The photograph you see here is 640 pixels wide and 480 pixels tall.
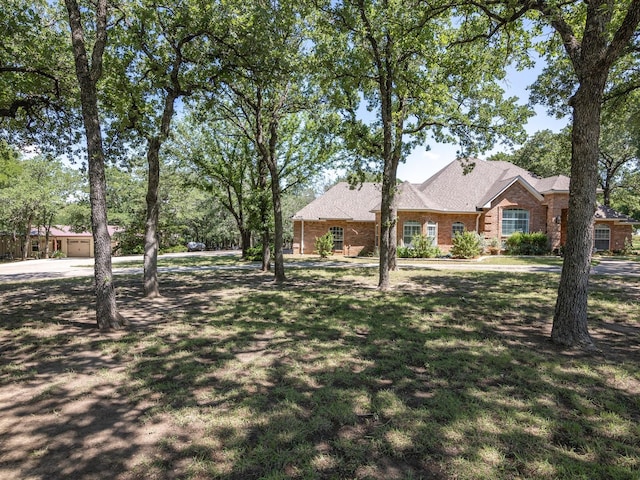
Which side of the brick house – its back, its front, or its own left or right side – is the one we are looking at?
front

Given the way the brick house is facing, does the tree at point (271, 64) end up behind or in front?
in front

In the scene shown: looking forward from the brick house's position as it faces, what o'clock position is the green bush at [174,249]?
The green bush is roughly at 3 o'clock from the brick house.

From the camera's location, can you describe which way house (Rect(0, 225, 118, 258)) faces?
facing the viewer

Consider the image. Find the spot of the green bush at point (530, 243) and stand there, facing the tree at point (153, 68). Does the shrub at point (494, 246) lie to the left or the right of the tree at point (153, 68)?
right

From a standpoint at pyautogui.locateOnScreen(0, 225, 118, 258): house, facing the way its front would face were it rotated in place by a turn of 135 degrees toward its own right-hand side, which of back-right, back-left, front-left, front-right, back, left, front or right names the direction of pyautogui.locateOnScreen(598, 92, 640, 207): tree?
back

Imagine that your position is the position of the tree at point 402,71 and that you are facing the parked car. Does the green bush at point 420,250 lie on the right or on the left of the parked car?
right

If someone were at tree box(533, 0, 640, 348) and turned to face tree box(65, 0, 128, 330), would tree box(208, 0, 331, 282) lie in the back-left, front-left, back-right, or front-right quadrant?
front-right

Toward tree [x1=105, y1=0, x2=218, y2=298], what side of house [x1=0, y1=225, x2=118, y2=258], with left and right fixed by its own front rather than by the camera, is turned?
front

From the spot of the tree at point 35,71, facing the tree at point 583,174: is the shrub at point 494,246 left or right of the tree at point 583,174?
left

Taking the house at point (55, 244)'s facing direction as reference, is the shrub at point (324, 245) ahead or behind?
ahead

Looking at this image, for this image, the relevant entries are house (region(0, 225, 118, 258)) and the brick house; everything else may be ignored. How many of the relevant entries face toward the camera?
2
